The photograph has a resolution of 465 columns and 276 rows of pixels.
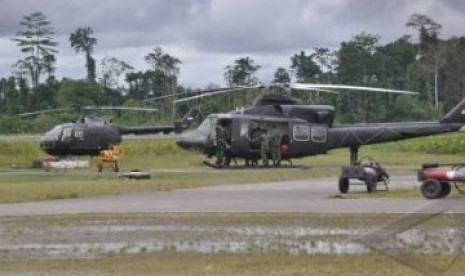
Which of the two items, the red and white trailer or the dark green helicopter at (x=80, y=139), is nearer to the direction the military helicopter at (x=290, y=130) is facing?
the dark green helicopter

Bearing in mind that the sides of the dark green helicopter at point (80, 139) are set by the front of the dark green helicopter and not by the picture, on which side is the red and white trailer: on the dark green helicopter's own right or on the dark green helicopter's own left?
on the dark green helicopter's own left

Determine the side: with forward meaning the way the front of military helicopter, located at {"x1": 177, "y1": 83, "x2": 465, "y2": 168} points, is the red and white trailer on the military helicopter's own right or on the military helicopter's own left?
on the military helicopter's own left

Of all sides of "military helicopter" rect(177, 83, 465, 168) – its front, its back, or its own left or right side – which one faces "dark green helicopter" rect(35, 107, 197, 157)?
front

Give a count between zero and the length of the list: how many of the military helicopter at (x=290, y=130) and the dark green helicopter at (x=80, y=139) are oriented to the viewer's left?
2

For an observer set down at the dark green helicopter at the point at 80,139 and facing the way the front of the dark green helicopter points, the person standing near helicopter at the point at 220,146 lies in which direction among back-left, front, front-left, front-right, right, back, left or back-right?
back-left

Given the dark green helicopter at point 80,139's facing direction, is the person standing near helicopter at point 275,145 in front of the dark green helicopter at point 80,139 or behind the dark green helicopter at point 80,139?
behind

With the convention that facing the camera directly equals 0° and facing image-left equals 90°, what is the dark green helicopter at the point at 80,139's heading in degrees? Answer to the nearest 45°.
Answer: approximately 90°

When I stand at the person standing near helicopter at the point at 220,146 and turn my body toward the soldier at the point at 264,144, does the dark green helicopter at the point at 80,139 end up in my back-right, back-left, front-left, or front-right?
back-left

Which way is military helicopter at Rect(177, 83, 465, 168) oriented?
to the viewer's left
